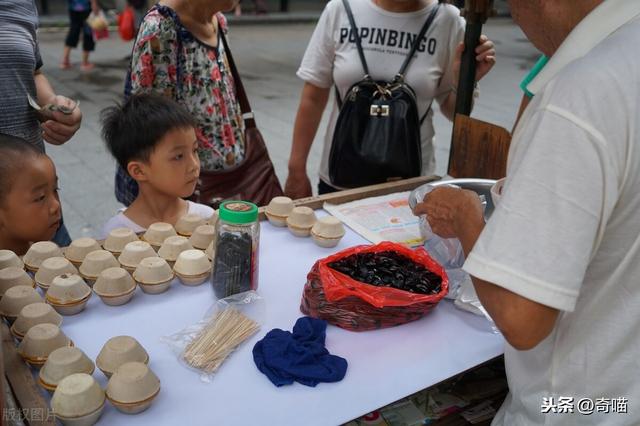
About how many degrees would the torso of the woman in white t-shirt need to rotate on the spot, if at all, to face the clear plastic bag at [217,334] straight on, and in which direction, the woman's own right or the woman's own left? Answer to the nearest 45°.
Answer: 0° — they already face it

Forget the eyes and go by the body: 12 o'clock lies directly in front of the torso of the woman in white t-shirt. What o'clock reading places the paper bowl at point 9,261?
The paper bowl is roughly at 1 o'clock from the woman in white t-shirt.

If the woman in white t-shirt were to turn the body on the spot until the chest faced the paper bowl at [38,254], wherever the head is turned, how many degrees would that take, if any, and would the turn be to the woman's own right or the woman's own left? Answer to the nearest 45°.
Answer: approximately 45° to the woman's own right

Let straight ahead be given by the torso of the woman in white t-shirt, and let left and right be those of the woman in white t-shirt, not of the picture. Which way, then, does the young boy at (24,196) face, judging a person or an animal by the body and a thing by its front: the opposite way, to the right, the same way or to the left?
to the left

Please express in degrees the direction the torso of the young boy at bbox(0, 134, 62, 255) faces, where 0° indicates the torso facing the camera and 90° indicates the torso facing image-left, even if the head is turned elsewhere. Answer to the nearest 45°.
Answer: approximately 315°

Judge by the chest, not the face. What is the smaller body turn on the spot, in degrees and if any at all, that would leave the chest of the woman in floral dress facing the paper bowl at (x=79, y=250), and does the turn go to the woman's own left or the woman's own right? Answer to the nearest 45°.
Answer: approximately 45° to the woman's own right
